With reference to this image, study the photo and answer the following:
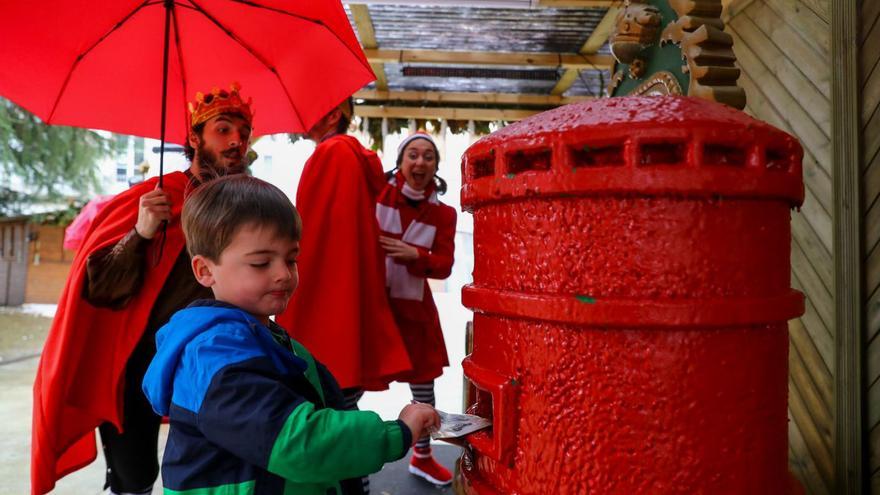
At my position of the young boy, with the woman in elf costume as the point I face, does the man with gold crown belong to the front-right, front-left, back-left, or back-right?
front-left

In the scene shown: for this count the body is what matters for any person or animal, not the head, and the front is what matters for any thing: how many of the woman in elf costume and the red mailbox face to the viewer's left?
1

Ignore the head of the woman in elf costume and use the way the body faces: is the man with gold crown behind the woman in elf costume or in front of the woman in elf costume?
in front

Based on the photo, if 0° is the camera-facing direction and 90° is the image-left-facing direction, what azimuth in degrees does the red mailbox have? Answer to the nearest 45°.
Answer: approximately 90°

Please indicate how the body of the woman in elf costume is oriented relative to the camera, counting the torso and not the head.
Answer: toward the camera

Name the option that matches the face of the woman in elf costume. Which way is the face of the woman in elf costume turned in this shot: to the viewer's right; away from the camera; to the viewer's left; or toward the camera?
toward the camera

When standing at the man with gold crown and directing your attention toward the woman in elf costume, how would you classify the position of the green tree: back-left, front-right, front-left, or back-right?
front-left

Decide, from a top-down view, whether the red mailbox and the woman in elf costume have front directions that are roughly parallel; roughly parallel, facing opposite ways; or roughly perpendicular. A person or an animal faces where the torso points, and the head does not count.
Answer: roughly perpendicular

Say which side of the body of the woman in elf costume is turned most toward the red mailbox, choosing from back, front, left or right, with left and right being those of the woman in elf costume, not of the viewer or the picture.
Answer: front
